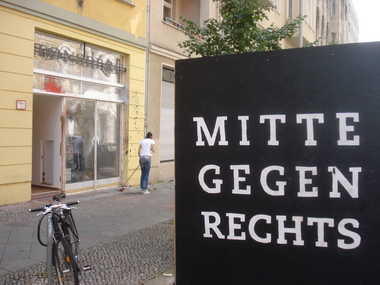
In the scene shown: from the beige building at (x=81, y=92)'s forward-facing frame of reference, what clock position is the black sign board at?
The black sign board is roughly at 1 o'clock from the beige building.

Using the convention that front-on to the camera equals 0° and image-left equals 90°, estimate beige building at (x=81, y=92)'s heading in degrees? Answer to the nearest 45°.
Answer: approximately 315°

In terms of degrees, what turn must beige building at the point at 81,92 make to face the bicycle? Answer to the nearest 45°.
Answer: approximately 45° to its right
